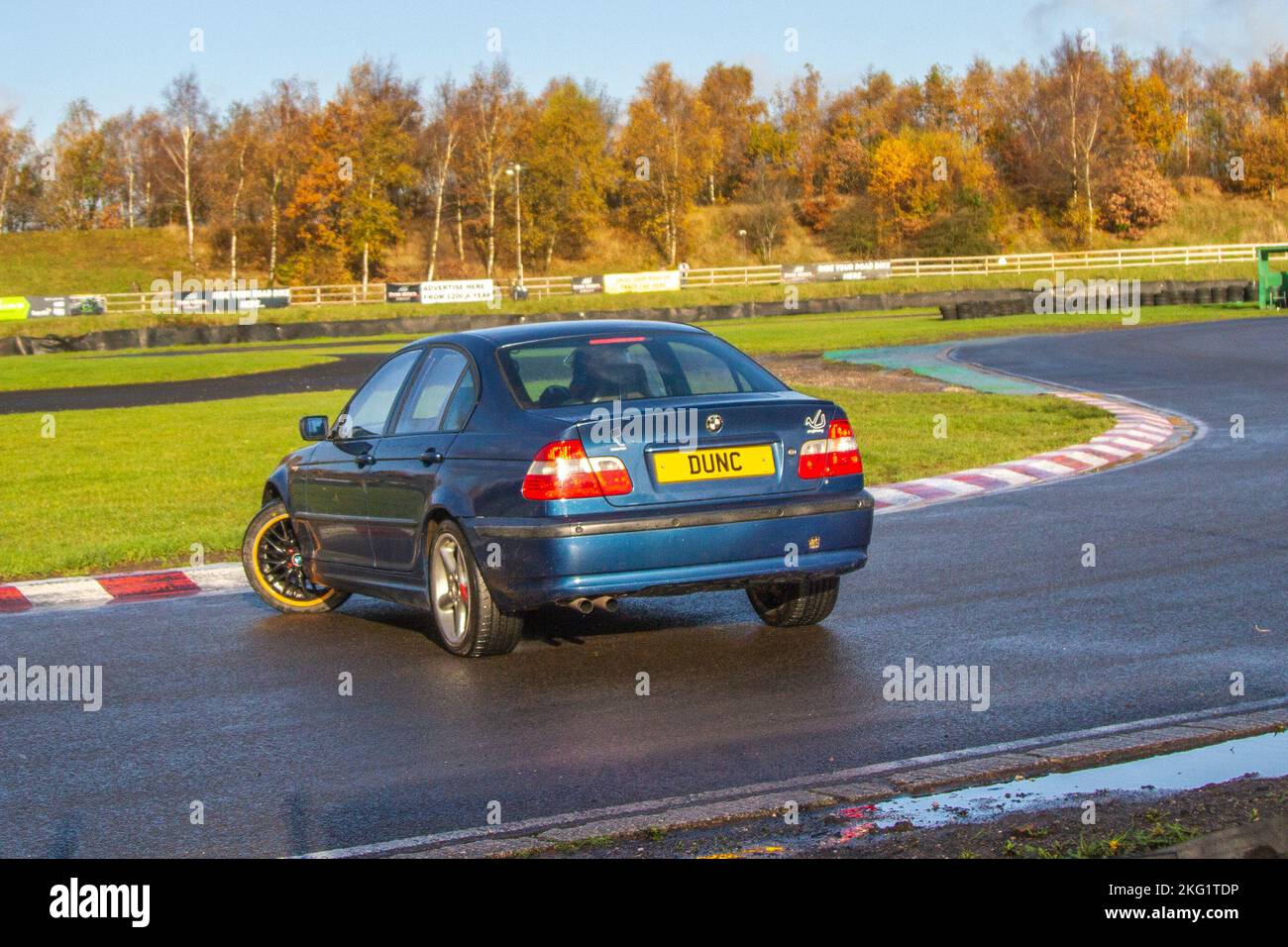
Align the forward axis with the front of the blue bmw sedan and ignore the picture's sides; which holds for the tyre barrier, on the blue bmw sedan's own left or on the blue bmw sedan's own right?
on the blue bmw sedan's own right

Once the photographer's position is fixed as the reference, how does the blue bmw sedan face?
facing away from the viewer and to the left of the viewer
